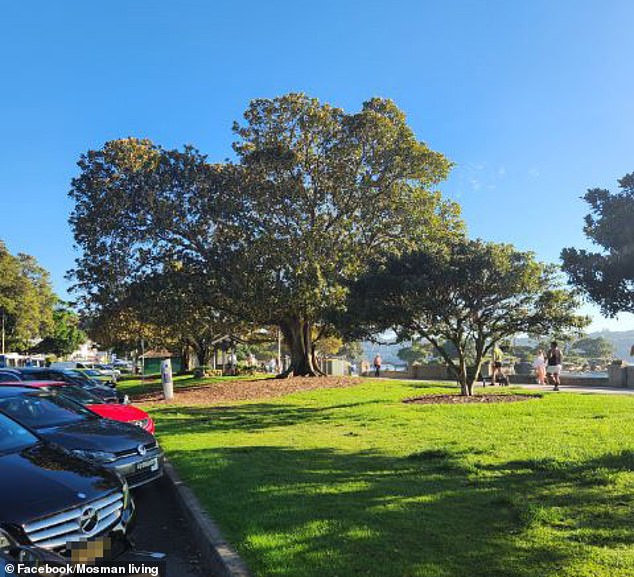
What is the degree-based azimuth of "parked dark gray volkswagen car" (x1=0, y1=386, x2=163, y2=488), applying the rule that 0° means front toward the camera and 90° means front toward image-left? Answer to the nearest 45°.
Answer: approximately 315°

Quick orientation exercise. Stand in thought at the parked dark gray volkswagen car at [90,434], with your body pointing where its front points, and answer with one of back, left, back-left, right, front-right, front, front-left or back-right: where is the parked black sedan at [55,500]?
front-right

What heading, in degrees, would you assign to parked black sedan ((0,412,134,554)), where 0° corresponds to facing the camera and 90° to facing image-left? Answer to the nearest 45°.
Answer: approximately 315°

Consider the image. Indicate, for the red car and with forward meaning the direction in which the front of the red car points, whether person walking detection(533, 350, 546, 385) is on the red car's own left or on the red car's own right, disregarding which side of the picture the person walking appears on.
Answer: on the red car's own left

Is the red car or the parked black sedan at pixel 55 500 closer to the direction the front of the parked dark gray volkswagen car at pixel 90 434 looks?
the parked black sedan

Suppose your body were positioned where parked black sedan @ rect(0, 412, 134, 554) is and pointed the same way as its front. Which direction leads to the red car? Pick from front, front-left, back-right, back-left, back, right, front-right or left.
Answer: back-left

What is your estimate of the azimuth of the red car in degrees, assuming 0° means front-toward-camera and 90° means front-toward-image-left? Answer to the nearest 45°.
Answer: approximately 315°

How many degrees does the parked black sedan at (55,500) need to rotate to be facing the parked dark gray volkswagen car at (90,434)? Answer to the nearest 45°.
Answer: approximately 135° to its left

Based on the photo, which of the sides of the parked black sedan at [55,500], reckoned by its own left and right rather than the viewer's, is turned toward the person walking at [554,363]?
left

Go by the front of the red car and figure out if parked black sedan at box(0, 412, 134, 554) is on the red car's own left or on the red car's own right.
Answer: on the red car's own right
